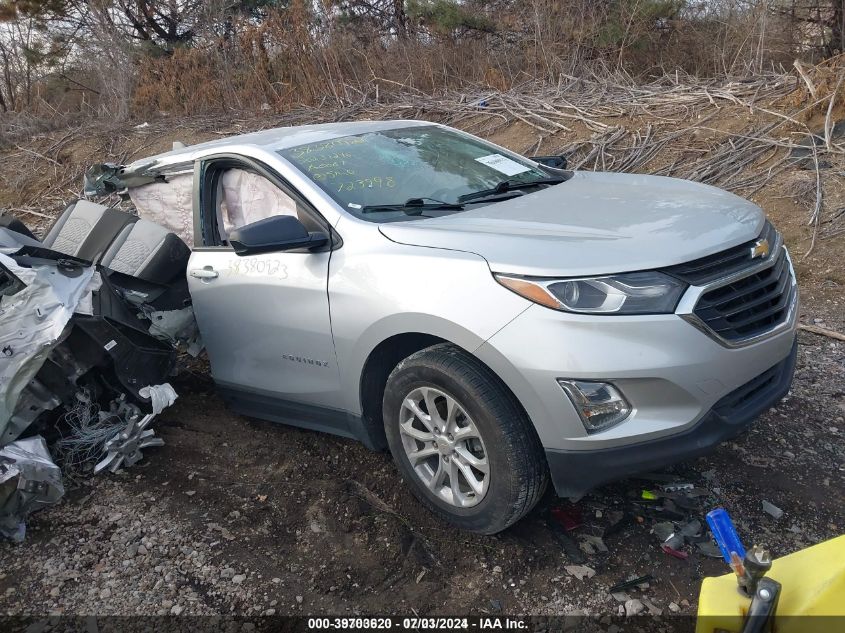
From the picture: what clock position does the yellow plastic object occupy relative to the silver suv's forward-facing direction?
The yellow plastic object is roughly at 1 o'clock from the silver suv.

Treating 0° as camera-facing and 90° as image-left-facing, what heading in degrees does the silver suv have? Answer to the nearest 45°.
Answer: approximately 315°

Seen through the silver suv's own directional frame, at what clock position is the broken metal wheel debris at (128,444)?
The broken metal wheel debris is roughly at 5 o'clock from the silver suv.

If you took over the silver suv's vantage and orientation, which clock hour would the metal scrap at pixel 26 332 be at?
The metal scrap is roughly at 5 o'clock from the silver suv.
